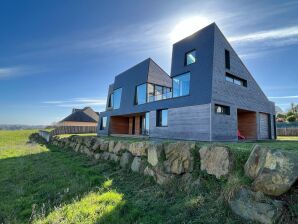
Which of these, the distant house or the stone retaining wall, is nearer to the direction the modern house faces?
the stone retaining wall

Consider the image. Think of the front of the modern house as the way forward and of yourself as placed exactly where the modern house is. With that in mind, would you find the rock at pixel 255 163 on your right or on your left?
on your left

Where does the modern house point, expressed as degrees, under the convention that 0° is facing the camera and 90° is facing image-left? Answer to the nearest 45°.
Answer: approximately 45°

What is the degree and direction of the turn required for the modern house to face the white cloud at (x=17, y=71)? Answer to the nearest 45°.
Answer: approximately 45° to its right

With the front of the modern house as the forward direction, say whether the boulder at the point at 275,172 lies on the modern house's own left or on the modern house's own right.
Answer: on the modern house's own left
